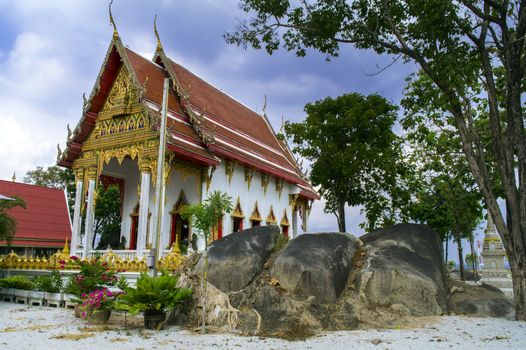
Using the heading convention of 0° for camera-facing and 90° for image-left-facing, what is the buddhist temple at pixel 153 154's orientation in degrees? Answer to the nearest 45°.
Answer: approximately 45°

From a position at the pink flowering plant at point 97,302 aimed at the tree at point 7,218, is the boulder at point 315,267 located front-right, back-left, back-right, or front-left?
back-right

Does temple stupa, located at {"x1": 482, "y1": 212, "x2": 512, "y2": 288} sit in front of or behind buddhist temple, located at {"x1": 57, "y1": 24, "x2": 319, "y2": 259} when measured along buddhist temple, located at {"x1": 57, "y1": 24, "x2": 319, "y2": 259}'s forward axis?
behind

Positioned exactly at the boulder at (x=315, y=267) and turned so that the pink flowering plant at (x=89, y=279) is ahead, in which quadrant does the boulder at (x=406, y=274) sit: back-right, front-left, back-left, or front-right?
back-right

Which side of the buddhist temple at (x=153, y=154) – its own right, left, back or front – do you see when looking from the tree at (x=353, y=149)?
back

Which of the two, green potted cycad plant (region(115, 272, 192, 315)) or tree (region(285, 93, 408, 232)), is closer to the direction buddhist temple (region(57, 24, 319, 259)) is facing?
the green potted cycad plant

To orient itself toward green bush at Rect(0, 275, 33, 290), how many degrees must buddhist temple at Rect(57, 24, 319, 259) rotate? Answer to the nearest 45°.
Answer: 0° — it already faces it

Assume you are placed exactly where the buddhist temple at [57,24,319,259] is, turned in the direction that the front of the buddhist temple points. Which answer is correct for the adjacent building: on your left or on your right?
on your right

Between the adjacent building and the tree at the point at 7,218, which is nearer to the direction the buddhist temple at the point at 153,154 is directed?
the tree

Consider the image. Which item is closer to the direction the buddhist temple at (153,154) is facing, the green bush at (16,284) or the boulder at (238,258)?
the green bush

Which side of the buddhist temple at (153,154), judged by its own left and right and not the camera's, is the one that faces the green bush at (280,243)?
left

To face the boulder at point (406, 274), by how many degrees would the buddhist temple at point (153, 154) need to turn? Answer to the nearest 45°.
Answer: approximately 90° to its left

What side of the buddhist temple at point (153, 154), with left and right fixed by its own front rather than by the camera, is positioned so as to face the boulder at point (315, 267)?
left
